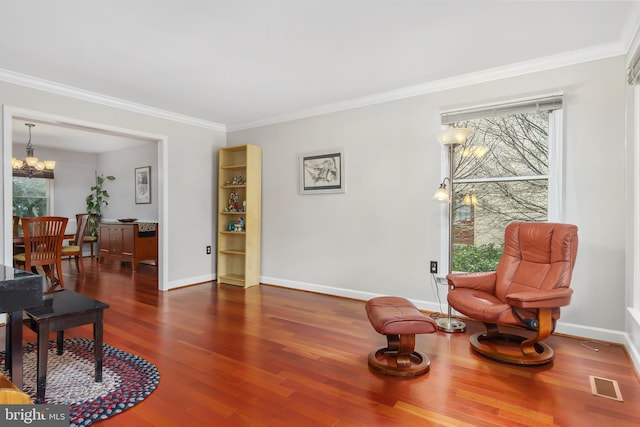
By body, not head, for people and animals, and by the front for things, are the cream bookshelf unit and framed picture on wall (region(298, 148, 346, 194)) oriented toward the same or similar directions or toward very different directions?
same or similar directions

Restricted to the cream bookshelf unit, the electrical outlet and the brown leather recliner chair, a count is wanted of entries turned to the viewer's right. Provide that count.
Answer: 0

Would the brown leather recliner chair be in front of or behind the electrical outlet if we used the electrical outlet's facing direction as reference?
in front

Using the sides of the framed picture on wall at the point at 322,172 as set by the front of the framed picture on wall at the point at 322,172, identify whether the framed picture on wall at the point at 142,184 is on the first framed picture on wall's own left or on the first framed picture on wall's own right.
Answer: on the first framed picture on wall's own right

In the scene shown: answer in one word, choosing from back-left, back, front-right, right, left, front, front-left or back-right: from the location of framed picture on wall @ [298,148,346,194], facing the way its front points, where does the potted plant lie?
right

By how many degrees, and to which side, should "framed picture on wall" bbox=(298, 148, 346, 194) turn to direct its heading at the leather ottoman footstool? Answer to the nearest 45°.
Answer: approximately 45° to its left

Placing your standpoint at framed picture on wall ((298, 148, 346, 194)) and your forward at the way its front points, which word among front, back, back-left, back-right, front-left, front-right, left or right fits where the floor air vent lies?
left

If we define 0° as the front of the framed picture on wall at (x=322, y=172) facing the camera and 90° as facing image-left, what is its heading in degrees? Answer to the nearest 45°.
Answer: approximately 45°

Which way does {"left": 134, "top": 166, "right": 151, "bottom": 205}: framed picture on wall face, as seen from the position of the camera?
facing the viewer and to the left of the viewer

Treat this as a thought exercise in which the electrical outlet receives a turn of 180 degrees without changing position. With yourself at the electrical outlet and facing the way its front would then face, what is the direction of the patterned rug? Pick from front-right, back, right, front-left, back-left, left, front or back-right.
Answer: back-left

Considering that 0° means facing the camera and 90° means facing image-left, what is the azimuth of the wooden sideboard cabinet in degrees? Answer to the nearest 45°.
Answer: approximately 45°

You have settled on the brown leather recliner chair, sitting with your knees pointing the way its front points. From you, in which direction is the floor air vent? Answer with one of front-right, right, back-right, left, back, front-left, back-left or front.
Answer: left

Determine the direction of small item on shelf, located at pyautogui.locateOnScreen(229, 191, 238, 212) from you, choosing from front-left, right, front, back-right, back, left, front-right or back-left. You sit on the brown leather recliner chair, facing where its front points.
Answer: front-right

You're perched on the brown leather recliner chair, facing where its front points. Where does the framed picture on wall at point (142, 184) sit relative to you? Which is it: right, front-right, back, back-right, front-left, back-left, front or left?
front-right

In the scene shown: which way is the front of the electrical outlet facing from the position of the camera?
facing the viewer

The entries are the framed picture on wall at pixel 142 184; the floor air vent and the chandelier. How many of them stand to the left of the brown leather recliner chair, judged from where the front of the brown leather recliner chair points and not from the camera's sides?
1
